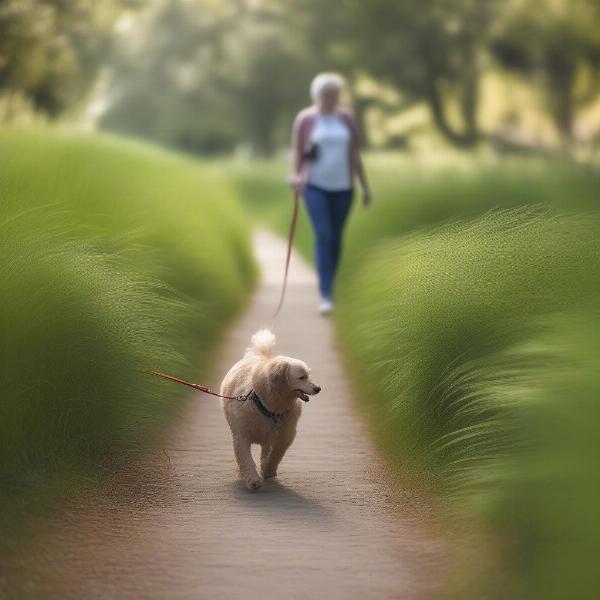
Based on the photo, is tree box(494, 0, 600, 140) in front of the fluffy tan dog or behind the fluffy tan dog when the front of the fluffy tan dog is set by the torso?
behind

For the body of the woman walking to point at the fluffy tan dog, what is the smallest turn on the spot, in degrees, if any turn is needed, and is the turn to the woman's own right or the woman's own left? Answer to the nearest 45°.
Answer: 0° — they already face it

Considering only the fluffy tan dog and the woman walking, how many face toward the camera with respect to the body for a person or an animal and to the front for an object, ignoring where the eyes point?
2

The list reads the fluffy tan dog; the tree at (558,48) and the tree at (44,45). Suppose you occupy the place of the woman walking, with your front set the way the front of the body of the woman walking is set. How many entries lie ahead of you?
1

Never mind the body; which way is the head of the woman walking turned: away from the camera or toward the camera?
toward the camera

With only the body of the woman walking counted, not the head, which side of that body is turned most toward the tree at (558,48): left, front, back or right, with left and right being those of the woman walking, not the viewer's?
back

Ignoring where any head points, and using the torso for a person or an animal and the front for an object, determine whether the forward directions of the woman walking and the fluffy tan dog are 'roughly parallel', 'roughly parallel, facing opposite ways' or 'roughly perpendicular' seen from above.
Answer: roughly parallel

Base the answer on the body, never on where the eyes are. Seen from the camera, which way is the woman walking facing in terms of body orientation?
toward the camera

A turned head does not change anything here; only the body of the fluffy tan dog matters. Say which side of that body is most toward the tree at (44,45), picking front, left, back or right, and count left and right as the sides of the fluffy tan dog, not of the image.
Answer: back

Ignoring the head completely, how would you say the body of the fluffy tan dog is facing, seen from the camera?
toward the camera

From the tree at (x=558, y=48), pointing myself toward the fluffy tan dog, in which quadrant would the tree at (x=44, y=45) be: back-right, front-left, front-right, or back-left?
front-right

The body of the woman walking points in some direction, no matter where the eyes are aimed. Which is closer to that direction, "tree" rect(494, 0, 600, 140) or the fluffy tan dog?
the fluffy tan dog

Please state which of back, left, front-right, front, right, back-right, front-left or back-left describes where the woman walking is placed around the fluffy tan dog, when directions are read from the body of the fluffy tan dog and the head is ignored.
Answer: back
